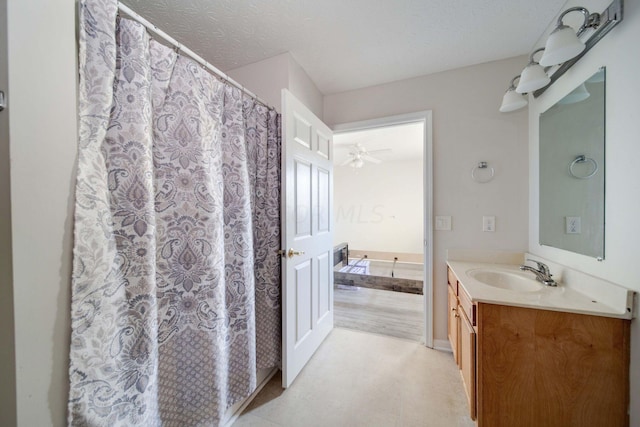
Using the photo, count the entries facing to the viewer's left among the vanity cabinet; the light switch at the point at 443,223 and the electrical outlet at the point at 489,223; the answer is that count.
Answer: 1

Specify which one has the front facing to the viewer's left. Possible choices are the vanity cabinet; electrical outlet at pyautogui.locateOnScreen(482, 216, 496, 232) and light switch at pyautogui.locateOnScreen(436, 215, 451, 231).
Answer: the vanity cabinet

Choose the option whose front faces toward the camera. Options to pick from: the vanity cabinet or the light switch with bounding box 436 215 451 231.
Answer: the light switch

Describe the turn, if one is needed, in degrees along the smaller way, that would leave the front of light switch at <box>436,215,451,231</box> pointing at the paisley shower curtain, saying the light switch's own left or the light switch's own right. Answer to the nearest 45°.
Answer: approximately 45° to the light switch's own right

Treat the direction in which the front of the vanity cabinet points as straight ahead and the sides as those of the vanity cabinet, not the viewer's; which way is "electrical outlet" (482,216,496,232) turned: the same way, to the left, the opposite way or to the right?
to the left

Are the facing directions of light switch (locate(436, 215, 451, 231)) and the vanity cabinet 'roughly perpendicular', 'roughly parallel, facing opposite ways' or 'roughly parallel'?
roughly perpendicular

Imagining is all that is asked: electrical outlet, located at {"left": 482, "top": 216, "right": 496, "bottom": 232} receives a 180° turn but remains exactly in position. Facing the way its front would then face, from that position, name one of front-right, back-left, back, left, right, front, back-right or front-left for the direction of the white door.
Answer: back-left

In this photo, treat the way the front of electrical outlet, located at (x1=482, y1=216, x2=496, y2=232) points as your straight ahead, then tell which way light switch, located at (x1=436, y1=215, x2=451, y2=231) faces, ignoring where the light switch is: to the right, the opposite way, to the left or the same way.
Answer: the same way

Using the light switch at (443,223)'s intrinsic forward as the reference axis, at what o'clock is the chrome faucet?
The chrome faucet is roughly at 10 o'clock from the light switch.

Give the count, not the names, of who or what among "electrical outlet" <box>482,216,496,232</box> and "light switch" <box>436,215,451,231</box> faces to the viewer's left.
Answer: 0

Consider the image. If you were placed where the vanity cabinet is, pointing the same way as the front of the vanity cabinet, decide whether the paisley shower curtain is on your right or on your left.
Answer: on your left

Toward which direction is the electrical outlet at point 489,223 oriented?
toward the camera

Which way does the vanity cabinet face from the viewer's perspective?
to the viewer's left

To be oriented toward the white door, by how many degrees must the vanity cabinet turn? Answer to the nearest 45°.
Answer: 0° — it already faces it

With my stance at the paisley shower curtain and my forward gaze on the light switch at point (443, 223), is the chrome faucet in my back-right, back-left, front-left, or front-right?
front-right

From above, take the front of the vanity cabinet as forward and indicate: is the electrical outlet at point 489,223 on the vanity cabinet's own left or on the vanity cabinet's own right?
on the vanity cabinet's own right
